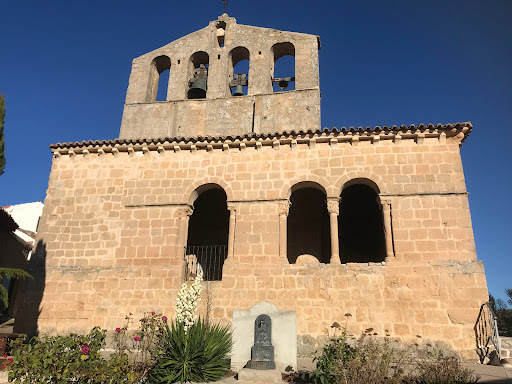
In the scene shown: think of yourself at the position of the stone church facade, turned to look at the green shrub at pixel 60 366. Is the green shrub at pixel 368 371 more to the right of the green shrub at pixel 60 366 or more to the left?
left

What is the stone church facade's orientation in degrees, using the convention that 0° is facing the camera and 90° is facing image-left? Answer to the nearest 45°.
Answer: approximately 0°

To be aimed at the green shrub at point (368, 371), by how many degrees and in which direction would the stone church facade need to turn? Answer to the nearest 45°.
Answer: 0° — it already faces it

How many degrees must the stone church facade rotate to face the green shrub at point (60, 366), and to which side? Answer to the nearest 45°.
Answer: approximately 45° to its right
